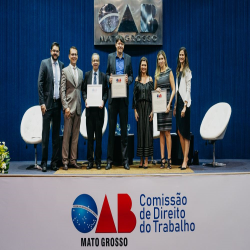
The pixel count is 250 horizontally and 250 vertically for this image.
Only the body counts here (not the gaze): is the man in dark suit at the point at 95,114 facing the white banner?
yes

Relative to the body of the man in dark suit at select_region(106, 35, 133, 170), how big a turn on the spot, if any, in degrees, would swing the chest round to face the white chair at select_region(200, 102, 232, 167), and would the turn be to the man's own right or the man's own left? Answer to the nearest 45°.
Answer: approximately 135° to the man's own left

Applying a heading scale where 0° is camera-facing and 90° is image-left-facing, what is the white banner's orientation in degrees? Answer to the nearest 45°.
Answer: approximately 0°

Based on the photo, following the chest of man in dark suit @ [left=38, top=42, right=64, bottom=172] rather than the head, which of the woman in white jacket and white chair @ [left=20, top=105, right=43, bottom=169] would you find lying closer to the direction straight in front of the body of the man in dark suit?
the woman in white jacket

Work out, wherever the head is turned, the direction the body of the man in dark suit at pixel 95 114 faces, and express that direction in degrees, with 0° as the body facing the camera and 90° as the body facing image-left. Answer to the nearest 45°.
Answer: approximately 0°
